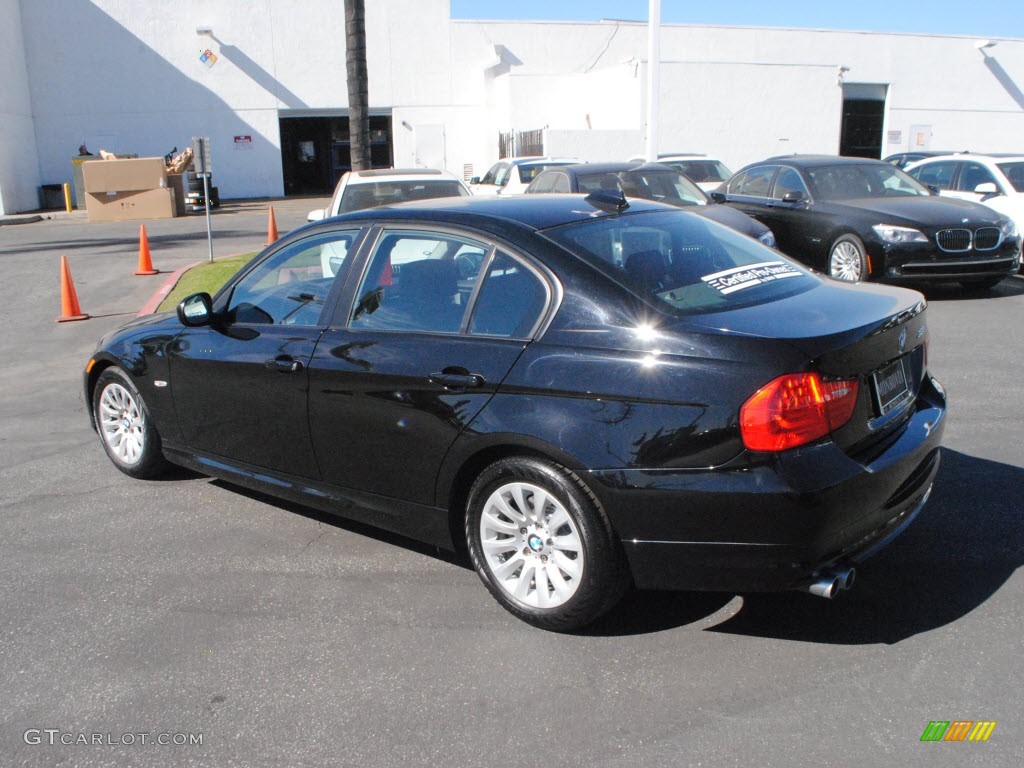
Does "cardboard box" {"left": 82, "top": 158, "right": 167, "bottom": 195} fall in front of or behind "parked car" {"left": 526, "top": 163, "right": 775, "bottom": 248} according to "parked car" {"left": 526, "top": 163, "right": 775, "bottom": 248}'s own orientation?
behind

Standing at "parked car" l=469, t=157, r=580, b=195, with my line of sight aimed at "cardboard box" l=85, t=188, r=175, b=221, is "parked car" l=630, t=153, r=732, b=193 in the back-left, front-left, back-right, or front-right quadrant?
back-right

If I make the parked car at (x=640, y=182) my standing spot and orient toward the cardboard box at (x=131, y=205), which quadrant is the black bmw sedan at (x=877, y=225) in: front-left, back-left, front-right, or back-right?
back-right

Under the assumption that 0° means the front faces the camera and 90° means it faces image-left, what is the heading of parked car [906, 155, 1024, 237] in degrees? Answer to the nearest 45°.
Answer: approximately 315°

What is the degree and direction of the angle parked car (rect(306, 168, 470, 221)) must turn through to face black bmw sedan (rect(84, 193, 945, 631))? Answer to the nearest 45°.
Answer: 0° — it already faces it

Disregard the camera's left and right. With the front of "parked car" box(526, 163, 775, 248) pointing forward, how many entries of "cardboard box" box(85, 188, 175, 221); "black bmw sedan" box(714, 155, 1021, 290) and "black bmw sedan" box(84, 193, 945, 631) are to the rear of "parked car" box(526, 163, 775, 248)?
1

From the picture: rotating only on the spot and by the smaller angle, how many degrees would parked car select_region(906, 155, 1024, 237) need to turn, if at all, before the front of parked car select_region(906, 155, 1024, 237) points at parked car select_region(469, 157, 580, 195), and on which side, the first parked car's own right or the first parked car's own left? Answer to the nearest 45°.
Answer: approximately 135° to the first parked car's own right

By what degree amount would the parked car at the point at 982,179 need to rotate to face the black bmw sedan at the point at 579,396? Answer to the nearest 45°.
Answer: approximately 45° to its right

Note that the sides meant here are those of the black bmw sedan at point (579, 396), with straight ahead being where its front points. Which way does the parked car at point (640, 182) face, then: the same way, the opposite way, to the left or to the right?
the opposite way

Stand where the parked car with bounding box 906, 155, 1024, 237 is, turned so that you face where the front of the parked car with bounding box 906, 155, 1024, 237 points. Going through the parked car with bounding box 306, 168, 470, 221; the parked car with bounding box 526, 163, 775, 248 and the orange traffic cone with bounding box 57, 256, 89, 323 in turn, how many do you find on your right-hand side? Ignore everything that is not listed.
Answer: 3
